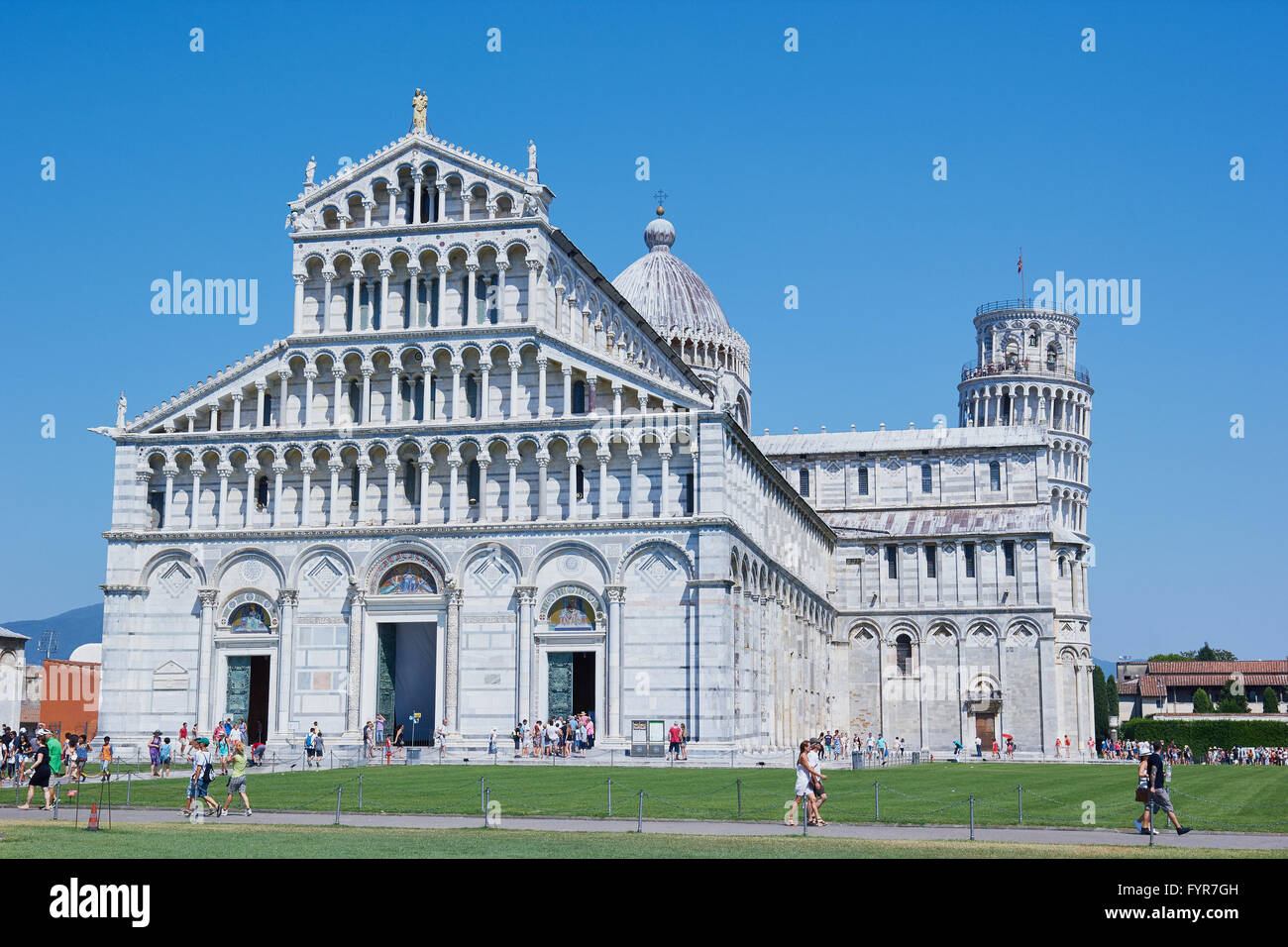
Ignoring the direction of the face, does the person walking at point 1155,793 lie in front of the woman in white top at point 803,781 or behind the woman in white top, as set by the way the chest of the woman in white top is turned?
in front
